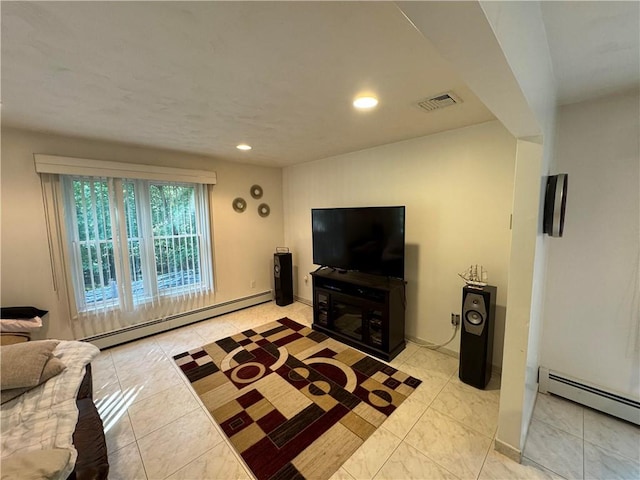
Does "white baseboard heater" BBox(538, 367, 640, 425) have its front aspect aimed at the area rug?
no

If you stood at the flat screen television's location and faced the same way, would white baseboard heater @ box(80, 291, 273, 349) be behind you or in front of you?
in front

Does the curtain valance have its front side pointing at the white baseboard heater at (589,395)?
yes

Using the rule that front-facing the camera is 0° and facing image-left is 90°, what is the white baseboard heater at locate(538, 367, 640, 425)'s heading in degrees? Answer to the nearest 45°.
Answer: approximately 45°

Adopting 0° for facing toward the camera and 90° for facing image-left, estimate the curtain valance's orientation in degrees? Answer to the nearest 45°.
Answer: approximately 315°

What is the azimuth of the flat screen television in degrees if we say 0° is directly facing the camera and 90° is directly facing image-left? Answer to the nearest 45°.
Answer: approximately 45°

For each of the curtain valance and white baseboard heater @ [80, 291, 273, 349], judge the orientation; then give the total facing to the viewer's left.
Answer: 0

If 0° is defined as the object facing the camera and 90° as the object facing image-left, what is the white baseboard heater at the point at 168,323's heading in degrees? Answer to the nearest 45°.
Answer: approximately 315°

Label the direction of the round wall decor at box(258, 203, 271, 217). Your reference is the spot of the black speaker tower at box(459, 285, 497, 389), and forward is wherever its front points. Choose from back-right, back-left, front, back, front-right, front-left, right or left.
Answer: front-right

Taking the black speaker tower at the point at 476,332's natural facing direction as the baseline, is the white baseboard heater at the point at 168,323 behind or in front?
in front

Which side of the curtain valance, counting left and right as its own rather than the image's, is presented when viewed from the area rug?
front

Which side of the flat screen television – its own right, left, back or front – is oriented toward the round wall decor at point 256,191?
right

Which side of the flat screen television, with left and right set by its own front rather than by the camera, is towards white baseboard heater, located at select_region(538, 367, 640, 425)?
left

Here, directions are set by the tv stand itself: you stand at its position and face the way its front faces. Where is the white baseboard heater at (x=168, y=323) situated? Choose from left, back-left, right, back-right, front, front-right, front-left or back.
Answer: front-right

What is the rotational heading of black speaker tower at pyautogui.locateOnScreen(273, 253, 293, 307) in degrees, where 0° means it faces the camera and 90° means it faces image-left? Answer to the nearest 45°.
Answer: approximately 45°
